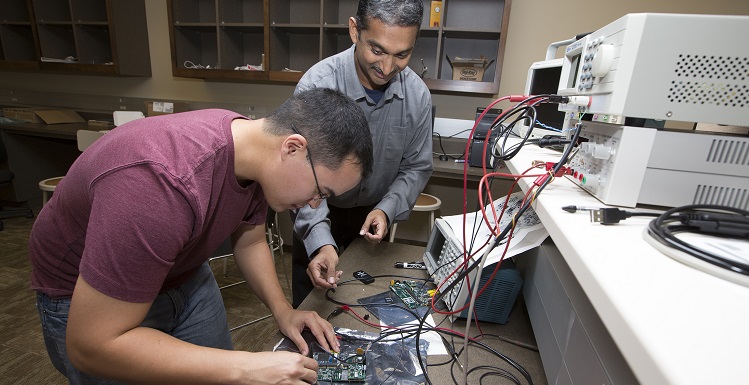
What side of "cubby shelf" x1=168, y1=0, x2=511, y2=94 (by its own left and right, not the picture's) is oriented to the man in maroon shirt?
front

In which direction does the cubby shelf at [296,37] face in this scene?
toward the camera

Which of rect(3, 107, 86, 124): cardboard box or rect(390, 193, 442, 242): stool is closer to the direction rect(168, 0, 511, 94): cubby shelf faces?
the stool

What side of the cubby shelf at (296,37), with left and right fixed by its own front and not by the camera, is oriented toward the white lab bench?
front

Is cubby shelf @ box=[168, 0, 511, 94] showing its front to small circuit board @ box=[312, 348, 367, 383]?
yes

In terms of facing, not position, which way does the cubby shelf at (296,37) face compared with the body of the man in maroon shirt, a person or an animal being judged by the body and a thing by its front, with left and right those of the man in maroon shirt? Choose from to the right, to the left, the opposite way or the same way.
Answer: to the right

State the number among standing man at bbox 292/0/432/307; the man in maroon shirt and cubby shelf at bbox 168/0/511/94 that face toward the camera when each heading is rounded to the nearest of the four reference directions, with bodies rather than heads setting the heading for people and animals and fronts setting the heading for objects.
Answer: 2

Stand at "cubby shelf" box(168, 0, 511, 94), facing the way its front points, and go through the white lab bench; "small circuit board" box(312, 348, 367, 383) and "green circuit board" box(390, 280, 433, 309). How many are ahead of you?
3

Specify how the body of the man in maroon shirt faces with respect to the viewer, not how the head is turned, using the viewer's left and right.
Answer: facing to the right of the viewer

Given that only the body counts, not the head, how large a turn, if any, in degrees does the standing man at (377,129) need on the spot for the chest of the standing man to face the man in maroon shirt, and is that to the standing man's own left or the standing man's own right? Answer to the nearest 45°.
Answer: approximately 45° to the standing man's own right

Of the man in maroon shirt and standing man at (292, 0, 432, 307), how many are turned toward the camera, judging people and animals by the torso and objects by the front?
1

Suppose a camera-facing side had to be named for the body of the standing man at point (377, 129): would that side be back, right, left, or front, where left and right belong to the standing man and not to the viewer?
front

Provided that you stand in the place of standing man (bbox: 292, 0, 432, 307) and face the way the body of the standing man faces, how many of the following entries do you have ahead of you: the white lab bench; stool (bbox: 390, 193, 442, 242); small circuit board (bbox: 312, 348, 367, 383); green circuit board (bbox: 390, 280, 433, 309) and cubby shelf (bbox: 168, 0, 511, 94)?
3

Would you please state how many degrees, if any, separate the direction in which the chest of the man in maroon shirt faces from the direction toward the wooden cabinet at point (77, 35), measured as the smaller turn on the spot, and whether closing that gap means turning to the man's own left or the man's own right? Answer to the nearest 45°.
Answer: approximately 90° to the man's own left
